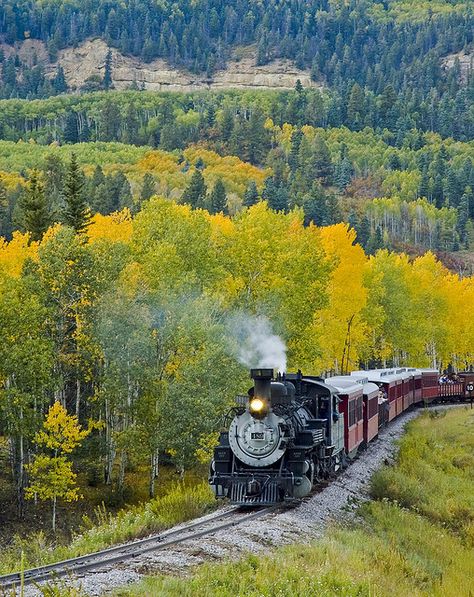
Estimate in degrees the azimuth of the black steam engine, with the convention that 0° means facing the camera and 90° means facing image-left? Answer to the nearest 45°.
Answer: approximately 45°

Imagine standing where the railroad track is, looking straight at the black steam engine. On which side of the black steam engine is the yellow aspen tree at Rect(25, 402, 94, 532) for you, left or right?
left

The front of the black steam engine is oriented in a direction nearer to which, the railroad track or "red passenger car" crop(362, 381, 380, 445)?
the railroad track

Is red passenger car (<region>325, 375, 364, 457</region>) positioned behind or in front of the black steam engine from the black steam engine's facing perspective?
behind

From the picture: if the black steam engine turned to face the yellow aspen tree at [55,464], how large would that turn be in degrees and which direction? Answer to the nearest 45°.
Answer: approximately 90° to its right

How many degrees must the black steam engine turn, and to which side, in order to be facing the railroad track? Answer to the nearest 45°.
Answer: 0° — it already faces it

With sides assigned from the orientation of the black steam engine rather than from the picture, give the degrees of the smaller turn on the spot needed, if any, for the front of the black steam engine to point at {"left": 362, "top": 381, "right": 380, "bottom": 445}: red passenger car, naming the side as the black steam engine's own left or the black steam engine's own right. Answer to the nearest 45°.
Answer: approximately 135° to the black steam engine's own right
